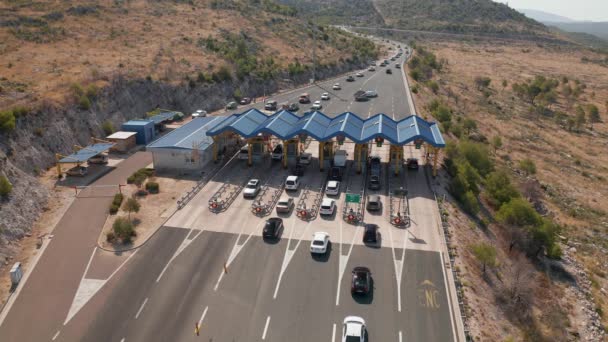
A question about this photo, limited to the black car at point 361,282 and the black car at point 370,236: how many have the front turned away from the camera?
2

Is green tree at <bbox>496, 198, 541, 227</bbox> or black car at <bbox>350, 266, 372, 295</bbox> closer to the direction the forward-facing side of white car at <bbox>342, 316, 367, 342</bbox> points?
the black car

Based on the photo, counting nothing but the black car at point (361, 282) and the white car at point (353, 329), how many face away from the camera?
2

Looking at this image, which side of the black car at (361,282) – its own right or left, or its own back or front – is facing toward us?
back

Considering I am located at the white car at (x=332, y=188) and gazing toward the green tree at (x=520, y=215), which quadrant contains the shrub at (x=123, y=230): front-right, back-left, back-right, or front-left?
back-right

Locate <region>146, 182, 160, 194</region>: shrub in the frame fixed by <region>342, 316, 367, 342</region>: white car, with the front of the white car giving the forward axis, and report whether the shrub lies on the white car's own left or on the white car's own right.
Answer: on the white car's own left

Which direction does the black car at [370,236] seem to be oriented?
away from the camera

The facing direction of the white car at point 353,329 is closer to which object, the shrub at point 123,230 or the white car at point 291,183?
the white car

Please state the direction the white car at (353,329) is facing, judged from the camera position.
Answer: facing away from the viewer

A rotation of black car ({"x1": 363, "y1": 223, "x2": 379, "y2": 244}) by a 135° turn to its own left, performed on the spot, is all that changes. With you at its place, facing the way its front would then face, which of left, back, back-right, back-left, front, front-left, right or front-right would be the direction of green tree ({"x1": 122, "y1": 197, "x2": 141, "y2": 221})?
front-right
